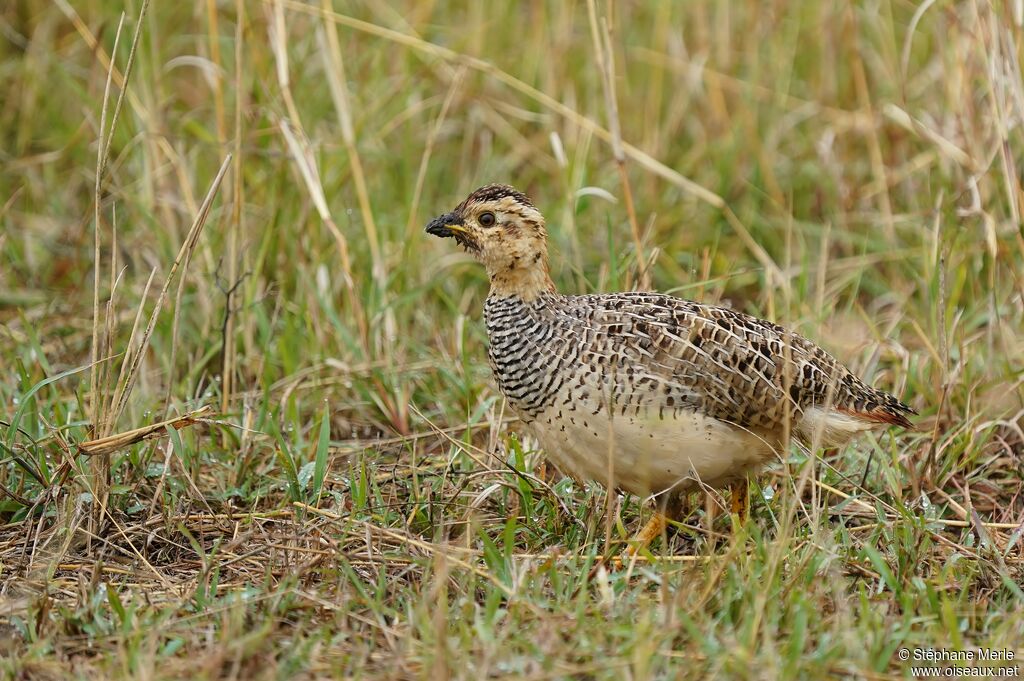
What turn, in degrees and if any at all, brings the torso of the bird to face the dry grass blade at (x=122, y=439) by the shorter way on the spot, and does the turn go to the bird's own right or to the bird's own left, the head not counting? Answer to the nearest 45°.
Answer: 0° — it already faces it

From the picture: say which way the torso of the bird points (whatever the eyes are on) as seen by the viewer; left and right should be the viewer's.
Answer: facing to the left of the viewer

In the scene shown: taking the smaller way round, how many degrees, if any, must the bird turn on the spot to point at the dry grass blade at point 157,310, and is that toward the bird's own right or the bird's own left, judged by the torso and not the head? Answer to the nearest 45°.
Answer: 0° — it already faces it
